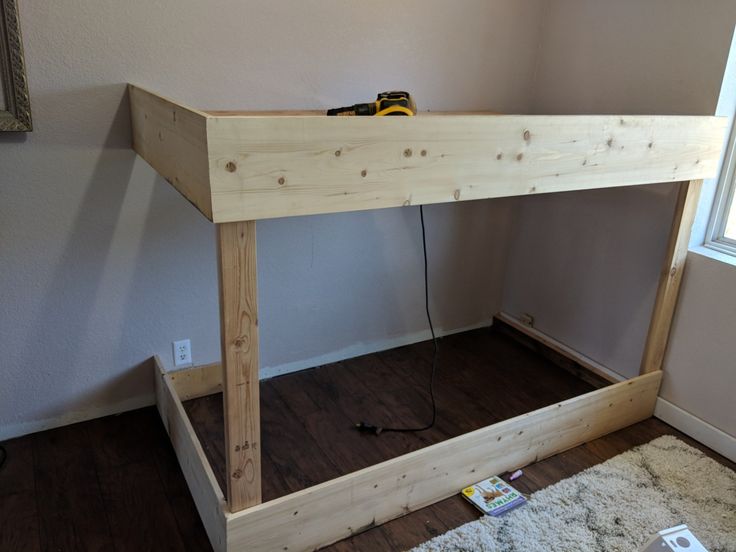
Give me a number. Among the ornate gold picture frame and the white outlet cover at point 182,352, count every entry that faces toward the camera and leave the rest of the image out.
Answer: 2

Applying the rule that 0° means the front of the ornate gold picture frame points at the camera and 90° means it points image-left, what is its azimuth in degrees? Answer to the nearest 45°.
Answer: approximately 0°

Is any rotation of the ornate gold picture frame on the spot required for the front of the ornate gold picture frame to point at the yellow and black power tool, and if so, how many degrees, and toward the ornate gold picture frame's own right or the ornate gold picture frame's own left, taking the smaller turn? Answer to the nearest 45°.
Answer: approximately 45° to the ornate gold picture frame's own left

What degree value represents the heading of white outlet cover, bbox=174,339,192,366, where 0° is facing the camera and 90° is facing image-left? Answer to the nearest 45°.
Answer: approximately 0°

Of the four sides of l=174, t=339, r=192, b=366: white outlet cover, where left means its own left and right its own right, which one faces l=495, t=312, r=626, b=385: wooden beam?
left
